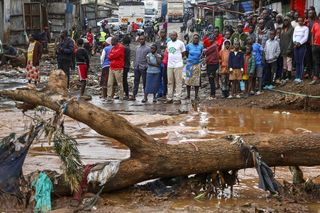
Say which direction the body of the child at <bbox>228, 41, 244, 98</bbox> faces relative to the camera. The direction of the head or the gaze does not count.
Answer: toward the camera

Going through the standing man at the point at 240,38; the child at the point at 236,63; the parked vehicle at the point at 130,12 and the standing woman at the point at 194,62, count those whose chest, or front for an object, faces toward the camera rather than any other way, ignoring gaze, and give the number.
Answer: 3

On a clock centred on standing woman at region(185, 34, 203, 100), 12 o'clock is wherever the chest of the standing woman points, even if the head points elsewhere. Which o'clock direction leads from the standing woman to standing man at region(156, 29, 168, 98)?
The standing man is roughly at 4 o'clock from the standing woman.

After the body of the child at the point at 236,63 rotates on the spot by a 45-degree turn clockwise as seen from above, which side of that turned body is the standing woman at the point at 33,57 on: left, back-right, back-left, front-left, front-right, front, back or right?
front-right

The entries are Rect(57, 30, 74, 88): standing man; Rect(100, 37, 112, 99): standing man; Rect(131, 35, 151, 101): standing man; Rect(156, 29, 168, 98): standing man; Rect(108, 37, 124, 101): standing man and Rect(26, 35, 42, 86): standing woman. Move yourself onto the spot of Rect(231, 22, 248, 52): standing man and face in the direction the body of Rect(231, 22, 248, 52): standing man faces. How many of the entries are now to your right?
6

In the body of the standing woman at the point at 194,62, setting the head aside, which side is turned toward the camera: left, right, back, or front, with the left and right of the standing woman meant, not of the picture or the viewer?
front

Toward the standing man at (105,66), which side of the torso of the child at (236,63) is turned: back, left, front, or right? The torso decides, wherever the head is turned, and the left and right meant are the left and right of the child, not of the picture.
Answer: right

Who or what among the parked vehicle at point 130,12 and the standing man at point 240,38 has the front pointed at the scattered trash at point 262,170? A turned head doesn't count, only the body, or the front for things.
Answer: the standing man

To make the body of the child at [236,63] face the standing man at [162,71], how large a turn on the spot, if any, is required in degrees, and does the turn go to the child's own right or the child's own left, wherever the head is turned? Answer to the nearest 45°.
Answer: approximately 90° to the child's own right
